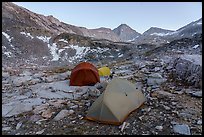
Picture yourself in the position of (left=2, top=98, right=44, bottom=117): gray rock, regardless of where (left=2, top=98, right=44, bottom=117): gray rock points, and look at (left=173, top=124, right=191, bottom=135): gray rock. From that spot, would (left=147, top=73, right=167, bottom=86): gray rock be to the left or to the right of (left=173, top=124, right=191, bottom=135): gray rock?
left

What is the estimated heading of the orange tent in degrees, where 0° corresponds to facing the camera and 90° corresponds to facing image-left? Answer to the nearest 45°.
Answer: approximately 0°

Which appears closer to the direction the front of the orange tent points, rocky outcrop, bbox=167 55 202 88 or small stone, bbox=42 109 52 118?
the small stone

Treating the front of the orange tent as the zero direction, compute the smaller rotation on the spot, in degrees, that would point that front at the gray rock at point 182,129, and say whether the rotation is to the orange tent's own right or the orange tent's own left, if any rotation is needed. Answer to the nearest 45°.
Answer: approximately 45° to the orange tent's own left

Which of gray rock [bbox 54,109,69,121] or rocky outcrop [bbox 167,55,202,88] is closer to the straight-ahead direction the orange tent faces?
the gray rock

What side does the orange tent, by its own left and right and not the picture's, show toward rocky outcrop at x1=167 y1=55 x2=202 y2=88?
left

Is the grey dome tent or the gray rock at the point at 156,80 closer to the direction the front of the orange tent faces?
the grey dome tent

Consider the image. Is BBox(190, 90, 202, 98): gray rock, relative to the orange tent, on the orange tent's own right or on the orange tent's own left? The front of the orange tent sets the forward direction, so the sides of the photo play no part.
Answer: on the orange tent's own left

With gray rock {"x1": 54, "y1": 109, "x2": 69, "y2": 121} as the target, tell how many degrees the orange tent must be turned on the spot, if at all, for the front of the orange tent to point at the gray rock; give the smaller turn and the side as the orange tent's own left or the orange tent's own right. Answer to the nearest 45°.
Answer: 0° — it already faces it

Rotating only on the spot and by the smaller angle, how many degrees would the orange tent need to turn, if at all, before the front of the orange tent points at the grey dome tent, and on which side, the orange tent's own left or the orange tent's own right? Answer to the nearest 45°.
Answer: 0° — it already faces it

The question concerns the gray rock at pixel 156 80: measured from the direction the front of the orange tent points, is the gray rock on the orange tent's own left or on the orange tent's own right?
on the orange tent's own left
